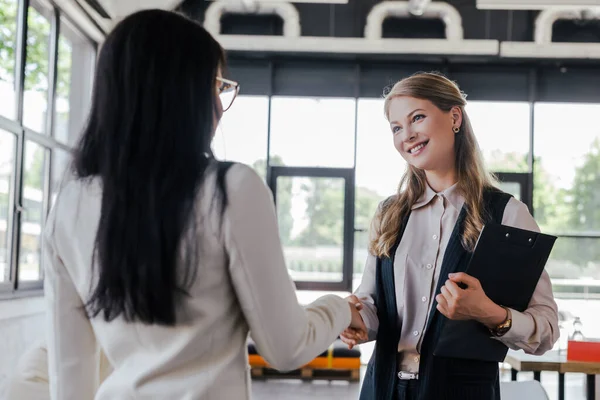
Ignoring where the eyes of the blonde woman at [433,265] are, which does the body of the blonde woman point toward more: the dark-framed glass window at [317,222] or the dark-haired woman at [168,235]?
the dark-haired woman

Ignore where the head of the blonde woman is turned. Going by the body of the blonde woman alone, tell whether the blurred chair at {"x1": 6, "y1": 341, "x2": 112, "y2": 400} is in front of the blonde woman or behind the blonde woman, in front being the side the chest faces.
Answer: in front

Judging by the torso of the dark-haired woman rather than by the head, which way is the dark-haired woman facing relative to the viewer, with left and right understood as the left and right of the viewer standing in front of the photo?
facing away from the viewer and to the right of the viewer

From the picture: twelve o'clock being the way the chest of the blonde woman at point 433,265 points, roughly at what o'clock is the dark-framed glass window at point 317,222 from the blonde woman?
The dark-framed glass window is roughly at 4 o'clock from the blonde woman.

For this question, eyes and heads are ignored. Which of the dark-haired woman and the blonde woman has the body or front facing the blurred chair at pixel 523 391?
the dark-haired woman

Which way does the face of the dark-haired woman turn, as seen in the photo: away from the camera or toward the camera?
away from the camera

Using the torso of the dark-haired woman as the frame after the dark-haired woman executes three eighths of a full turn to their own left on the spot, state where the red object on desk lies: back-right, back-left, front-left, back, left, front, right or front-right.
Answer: back-right

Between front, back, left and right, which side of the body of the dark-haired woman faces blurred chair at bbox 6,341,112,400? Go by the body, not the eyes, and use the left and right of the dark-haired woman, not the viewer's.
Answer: left

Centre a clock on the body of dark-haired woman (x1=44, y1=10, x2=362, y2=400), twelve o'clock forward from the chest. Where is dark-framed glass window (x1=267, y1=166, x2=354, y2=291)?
The dark-framed glass window is roughly at 11 o'clock from the dark-haired woman.

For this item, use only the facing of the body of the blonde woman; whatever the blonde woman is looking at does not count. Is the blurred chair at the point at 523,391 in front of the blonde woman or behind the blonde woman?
behind

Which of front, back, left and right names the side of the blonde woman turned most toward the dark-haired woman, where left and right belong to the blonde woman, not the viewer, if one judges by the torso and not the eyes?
front

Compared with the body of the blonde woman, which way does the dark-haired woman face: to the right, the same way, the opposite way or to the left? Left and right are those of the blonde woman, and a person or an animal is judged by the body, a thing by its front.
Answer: the opposite way

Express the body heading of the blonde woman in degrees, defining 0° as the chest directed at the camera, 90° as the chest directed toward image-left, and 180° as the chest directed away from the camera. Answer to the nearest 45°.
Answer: approximately 45°
